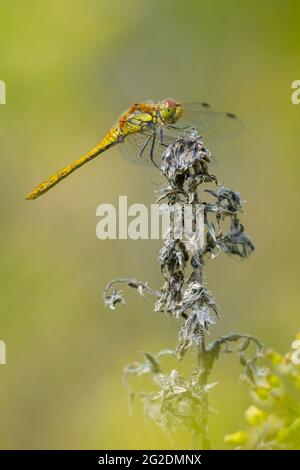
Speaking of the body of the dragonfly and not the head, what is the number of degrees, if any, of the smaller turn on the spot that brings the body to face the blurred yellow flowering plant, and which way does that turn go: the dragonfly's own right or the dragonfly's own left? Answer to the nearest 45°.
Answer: approximately 90° to the dragonfly's own right

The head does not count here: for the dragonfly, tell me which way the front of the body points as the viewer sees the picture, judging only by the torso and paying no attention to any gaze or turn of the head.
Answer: to the viewer's right
